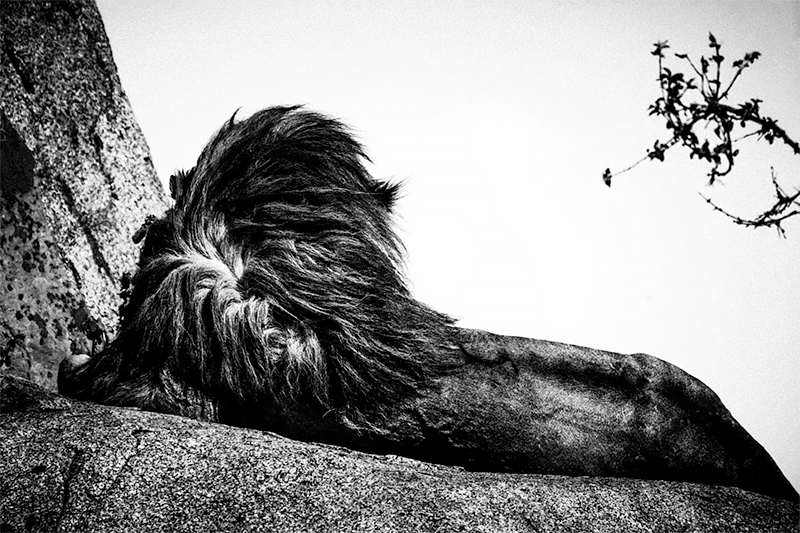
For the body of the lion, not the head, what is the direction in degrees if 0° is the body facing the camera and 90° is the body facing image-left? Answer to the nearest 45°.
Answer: approximately 135°

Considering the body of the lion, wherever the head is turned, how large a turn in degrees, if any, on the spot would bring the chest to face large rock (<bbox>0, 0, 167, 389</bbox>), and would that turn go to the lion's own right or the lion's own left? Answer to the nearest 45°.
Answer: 0° — it already faces it
